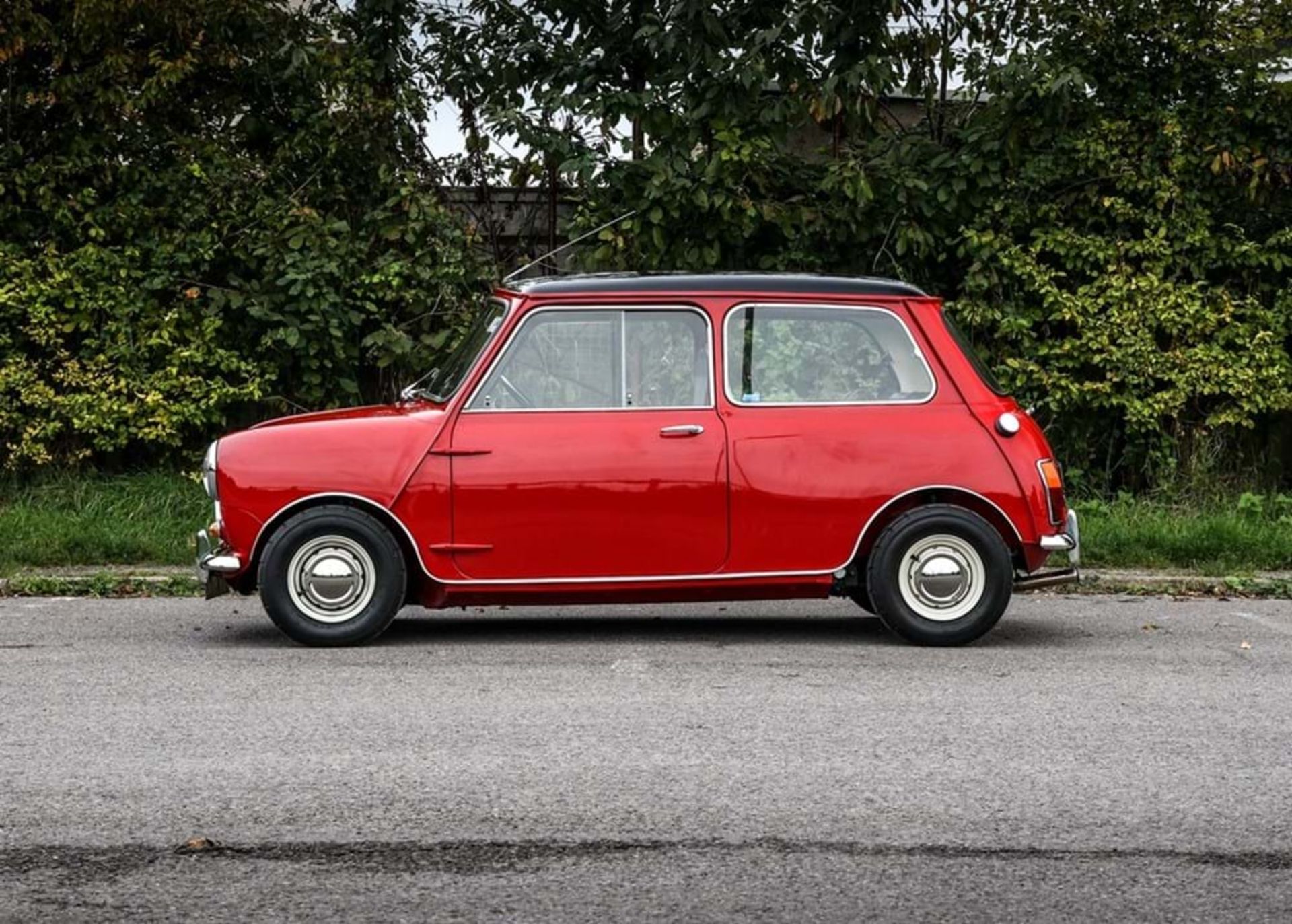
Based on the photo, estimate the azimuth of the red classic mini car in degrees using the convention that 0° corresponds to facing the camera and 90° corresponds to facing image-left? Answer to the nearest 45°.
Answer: approximately 90°
